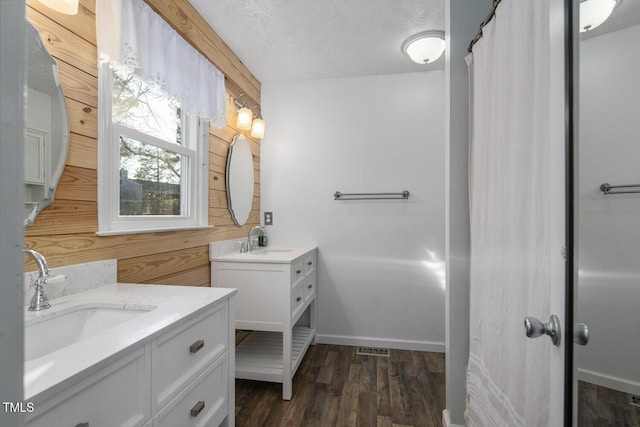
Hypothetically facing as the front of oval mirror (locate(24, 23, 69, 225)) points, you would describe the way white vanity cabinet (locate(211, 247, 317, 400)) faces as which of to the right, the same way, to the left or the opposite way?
the same way

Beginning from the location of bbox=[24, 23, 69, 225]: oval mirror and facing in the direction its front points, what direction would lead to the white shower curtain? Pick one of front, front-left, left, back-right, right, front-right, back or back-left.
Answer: front

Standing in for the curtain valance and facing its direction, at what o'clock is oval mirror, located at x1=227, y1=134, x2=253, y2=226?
The oval mirror is roughly at 9 o'clock from the curtain valance.

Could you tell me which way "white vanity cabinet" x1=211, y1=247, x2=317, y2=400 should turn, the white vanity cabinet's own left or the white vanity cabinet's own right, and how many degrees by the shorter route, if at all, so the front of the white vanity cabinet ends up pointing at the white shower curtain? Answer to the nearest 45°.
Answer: approximately 45° to the white vanity cabinet's own right

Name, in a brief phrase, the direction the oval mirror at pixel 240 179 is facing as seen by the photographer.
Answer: facing the viewer and to the right of the viewer

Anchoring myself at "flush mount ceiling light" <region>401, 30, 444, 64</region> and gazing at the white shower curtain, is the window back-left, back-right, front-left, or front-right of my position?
front-right

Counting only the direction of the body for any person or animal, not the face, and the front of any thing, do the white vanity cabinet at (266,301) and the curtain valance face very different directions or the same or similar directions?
same or similar directions

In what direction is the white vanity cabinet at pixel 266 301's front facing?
to the viewer's right

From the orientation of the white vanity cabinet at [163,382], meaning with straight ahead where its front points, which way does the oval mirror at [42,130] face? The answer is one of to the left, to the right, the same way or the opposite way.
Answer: the same way

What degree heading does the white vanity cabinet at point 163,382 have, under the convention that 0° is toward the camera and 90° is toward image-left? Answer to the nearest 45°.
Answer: approximately 315°

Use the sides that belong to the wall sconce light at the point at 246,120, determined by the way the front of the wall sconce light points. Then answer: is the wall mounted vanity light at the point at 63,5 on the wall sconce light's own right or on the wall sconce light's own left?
on the wall sconce light's own right

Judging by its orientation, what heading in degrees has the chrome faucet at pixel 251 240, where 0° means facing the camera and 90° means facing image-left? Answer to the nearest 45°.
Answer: approximately 270°

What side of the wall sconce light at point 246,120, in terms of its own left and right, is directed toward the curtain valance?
right
